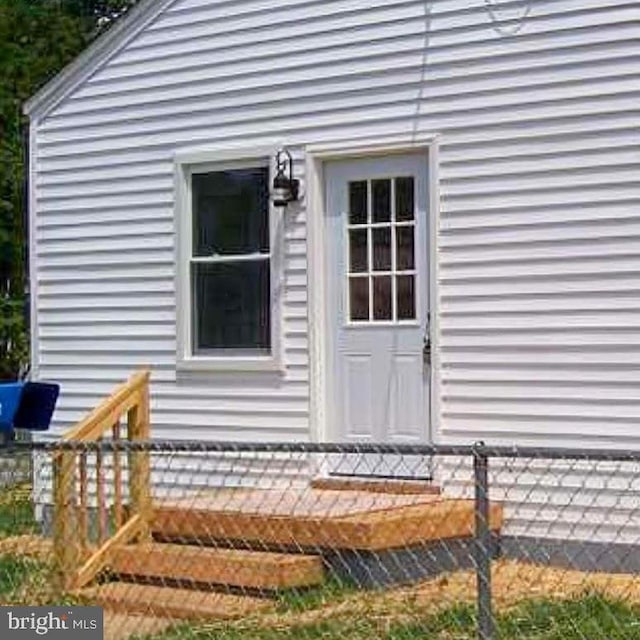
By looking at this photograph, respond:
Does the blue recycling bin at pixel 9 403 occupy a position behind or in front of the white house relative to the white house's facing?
in front

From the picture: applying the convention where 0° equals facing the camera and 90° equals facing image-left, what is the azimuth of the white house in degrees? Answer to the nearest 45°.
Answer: approximately 0°
